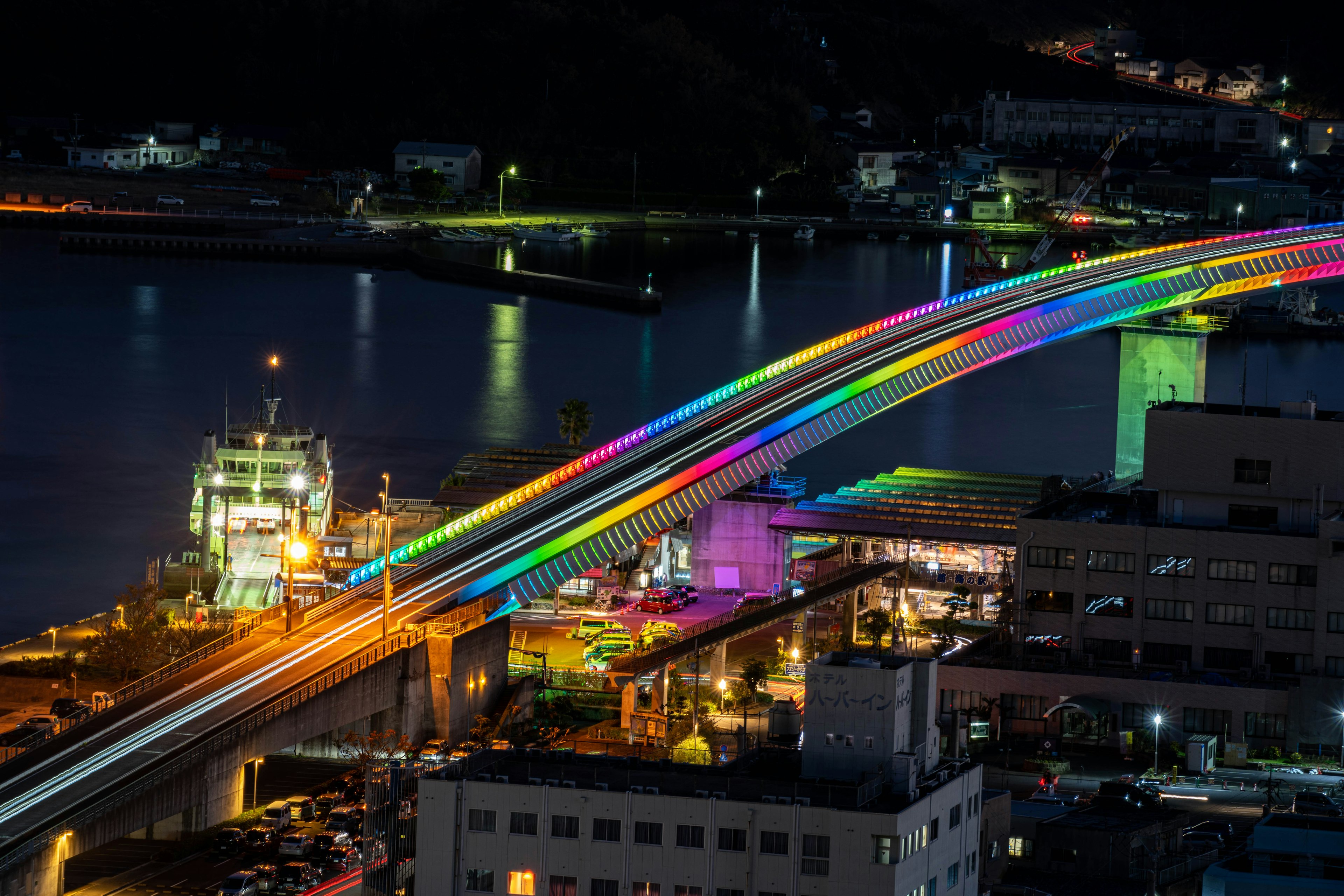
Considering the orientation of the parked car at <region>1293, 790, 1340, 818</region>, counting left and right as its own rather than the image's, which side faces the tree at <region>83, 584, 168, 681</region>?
back

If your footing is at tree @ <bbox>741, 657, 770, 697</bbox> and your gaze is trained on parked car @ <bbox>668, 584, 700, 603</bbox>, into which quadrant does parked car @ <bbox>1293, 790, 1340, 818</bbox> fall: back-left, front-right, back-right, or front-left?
back-right

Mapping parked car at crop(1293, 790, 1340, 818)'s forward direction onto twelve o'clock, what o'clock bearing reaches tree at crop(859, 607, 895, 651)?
The tree is roughly at 8 o'clock from the parked car.

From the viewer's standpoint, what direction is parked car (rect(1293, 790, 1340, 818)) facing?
to the viewer's right

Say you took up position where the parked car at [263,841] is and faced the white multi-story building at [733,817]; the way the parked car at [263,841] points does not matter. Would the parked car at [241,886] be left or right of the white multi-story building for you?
right
